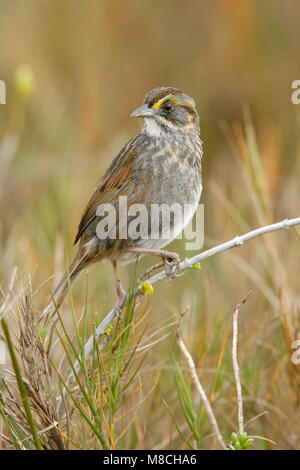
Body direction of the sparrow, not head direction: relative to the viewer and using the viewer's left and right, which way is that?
facing the viewer and to the right of the viewer

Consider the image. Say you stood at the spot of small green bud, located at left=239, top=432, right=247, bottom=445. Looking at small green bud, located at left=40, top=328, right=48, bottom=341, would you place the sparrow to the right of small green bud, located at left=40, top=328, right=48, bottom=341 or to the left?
right

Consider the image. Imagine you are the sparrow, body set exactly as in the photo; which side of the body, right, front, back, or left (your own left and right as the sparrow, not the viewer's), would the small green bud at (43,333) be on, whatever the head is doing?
right

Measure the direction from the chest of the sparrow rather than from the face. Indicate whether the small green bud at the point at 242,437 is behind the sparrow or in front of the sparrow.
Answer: in front
